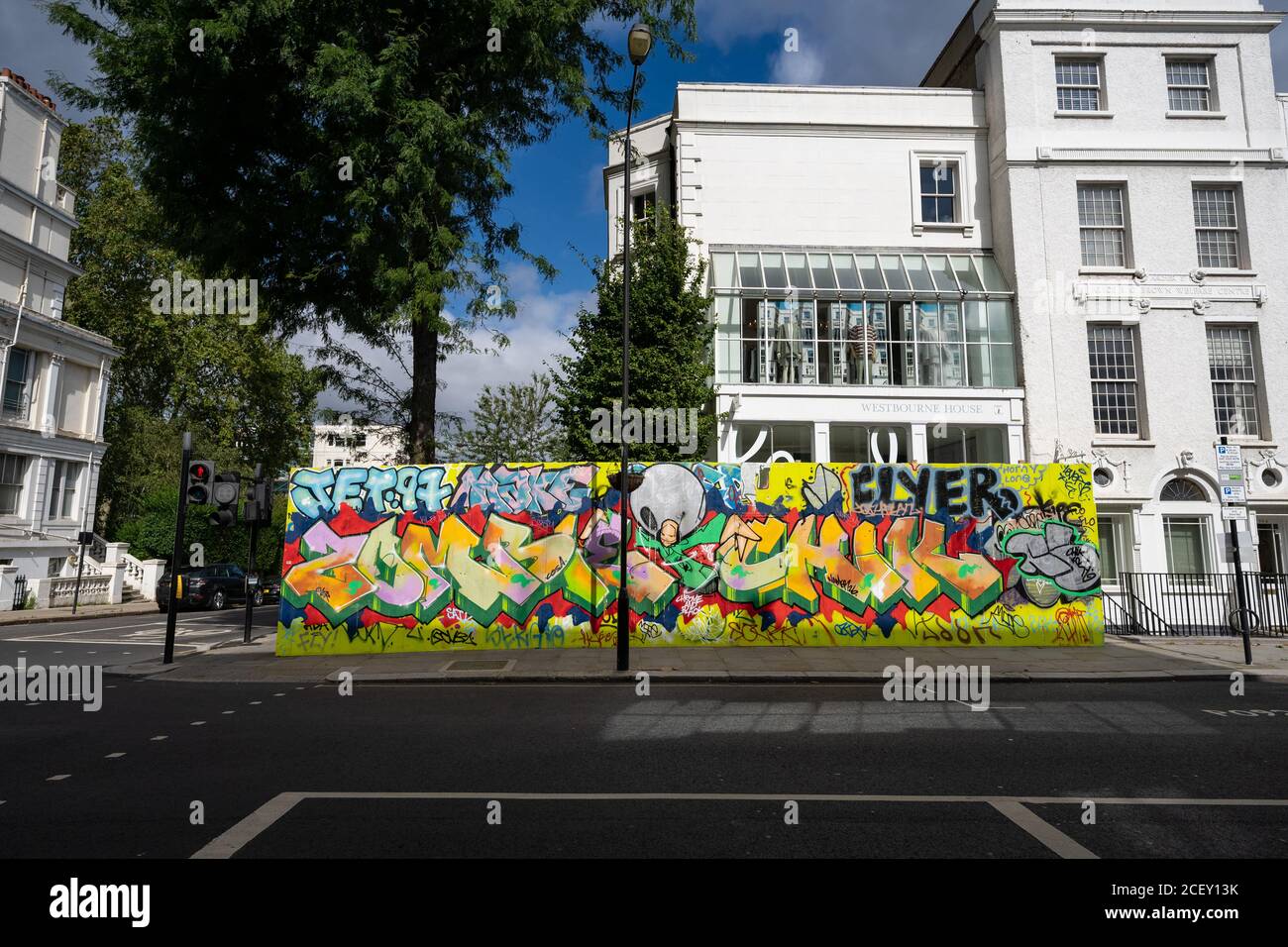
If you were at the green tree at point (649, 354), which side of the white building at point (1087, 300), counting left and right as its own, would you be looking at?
right

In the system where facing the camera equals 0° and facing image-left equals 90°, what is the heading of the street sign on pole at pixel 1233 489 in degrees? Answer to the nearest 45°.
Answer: approximately 0°

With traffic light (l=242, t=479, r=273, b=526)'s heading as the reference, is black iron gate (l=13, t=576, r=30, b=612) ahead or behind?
ahead

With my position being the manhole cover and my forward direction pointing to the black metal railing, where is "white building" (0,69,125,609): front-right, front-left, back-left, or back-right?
back-left

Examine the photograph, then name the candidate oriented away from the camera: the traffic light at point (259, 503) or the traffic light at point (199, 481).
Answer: the traffic light at point (259, 503)

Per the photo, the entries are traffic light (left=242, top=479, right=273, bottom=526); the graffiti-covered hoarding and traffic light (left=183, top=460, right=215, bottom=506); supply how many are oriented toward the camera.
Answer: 2

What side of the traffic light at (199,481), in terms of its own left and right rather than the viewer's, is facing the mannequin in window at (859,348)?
left

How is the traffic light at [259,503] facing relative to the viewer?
away from the camera

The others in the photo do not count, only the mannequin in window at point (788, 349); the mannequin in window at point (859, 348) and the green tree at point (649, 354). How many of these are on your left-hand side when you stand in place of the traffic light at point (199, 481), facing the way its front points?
3
